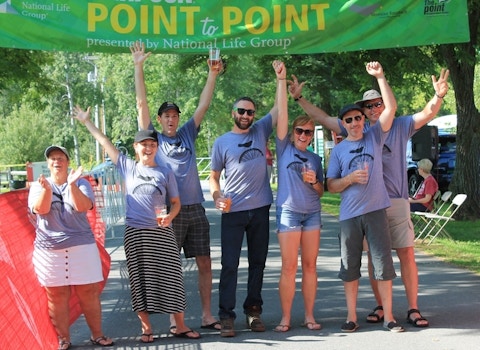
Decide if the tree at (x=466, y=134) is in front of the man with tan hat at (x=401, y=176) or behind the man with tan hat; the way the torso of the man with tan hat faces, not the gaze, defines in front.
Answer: behind

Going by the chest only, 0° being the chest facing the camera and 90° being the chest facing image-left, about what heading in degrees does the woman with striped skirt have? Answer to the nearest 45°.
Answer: approximately 0°

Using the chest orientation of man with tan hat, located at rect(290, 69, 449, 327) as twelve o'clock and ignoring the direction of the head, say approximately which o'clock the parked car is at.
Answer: The parked car is roughly at 6 o'clock from the man with tan hat.

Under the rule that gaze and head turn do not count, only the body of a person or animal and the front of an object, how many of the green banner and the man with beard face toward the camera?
2

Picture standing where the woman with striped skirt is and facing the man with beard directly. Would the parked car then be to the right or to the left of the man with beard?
left

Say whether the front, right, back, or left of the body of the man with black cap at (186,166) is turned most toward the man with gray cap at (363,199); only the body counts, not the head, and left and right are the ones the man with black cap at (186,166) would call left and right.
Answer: left

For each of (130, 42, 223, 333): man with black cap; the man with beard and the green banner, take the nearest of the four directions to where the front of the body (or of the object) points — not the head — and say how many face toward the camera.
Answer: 3

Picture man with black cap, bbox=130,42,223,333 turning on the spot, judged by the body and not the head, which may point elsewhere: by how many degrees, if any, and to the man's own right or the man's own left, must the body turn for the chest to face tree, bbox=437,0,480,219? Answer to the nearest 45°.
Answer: approximately 135° to the man's own left

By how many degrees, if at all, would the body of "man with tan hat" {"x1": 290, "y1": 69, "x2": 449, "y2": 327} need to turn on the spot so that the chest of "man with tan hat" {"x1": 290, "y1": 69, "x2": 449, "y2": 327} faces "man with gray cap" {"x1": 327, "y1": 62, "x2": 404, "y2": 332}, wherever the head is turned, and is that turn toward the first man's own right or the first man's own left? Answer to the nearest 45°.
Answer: approximately 45° to the first man's own right
